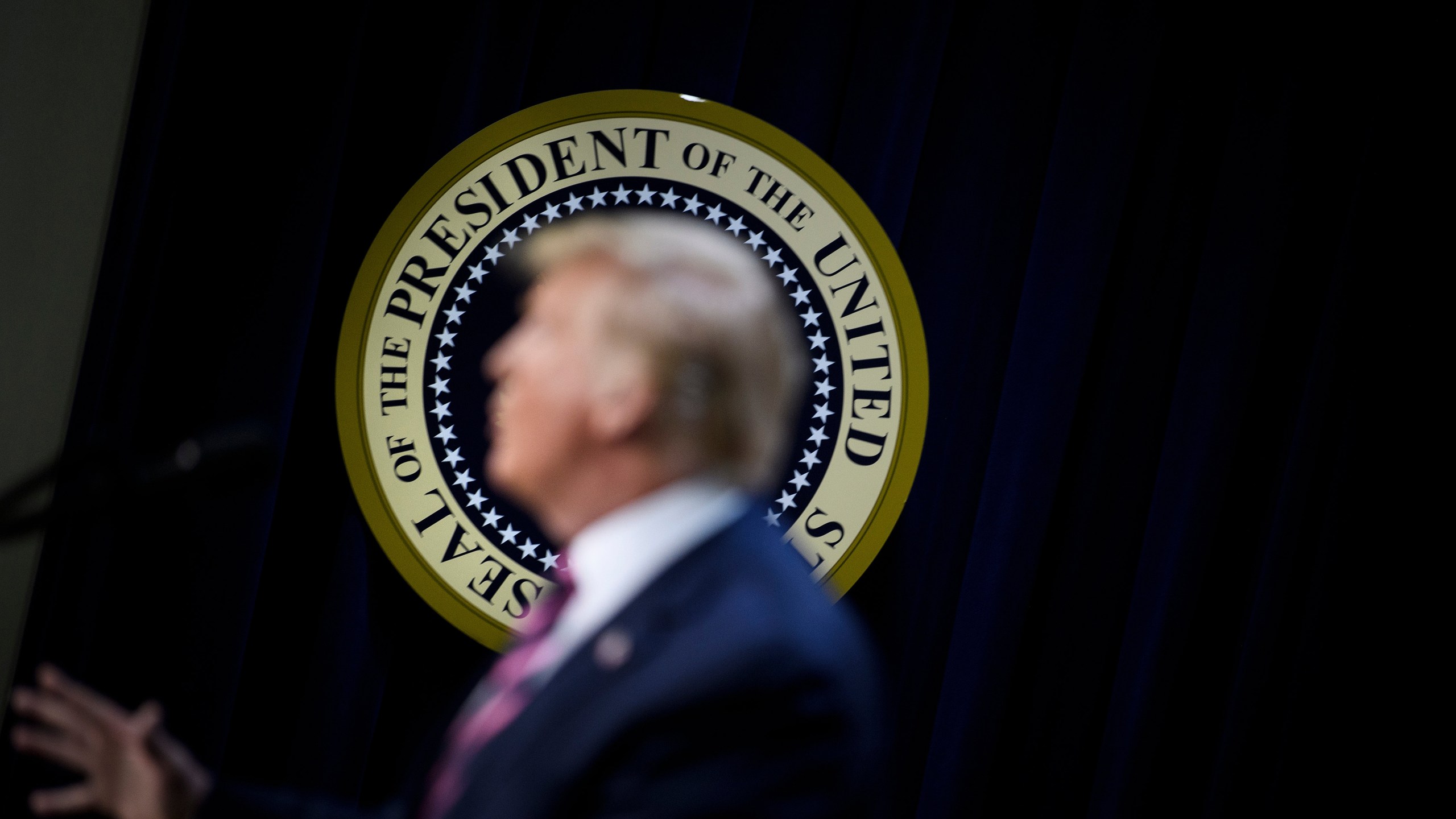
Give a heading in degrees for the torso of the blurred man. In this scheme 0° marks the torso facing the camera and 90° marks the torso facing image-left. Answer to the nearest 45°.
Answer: approximately 90°
